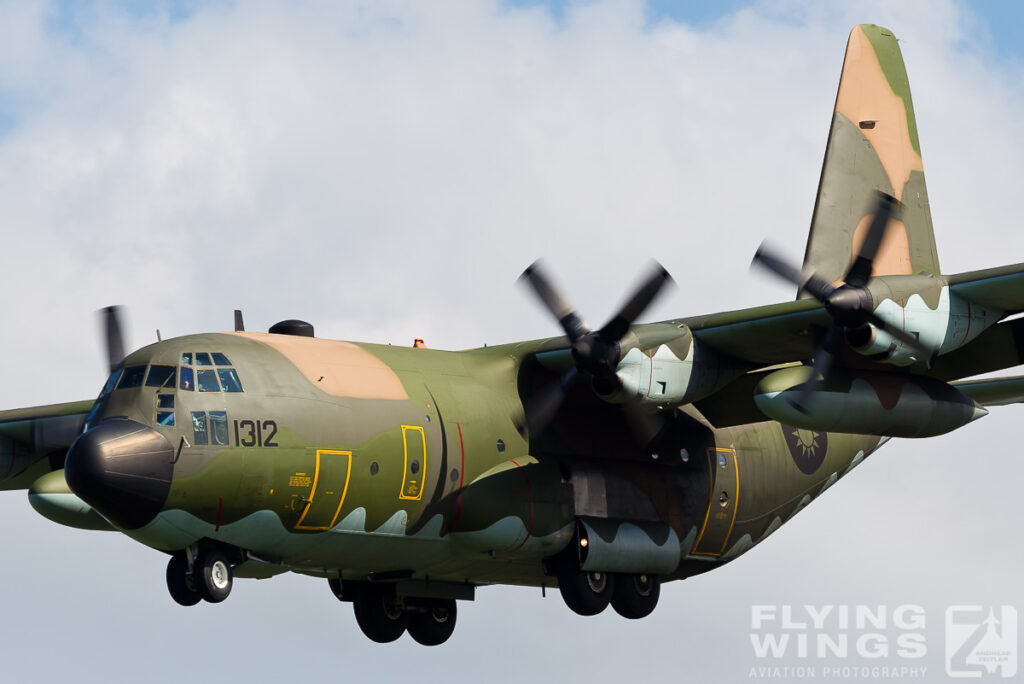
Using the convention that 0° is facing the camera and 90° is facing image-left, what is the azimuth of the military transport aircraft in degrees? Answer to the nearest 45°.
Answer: approximately 45°
